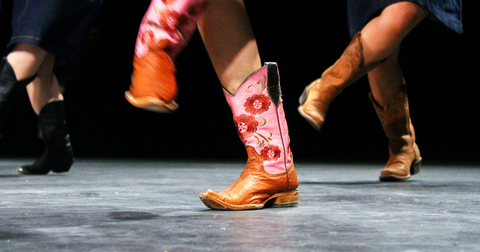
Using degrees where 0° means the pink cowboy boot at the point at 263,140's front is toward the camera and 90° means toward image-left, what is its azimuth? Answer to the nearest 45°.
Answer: approximately 90°
